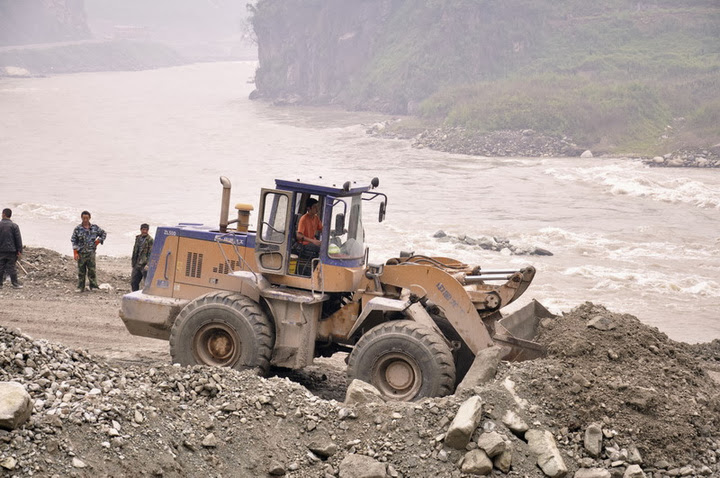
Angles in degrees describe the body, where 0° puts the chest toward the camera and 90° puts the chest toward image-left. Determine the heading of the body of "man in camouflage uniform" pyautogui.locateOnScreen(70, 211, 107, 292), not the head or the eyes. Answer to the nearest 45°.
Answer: approximately 0°

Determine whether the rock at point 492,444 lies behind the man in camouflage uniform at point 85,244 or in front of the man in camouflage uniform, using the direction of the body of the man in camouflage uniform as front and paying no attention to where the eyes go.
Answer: in front

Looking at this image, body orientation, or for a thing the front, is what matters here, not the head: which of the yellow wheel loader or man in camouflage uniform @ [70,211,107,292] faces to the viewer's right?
the yellow wheel loader

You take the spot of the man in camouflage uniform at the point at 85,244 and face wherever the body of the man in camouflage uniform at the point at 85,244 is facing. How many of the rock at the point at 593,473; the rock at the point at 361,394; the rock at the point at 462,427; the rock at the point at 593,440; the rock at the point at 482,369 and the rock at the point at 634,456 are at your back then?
0

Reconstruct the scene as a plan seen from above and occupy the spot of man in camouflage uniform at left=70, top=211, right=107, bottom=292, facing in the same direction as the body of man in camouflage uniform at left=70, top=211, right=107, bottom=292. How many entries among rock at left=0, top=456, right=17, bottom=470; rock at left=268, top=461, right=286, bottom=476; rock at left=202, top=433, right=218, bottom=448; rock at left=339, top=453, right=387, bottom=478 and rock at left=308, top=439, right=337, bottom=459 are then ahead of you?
5

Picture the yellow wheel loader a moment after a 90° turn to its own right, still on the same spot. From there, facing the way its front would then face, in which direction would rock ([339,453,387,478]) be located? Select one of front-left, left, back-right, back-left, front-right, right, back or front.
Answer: front

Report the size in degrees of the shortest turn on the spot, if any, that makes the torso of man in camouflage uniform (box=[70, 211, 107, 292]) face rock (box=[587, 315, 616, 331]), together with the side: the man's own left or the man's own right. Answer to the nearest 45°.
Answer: approximately 45° to the man's own left

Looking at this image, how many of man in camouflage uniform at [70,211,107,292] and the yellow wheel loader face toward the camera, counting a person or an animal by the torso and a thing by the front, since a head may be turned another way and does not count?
1

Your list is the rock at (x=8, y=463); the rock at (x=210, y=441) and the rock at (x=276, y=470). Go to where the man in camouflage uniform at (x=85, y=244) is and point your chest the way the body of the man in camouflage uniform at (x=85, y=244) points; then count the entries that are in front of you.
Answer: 3

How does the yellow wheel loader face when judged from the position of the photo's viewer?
facing to the right of the viewer

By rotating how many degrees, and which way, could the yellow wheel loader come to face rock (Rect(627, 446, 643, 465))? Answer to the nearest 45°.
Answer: approximately 45° to its right

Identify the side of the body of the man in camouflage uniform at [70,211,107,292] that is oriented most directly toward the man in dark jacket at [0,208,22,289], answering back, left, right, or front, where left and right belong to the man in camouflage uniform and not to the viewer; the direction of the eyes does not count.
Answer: right

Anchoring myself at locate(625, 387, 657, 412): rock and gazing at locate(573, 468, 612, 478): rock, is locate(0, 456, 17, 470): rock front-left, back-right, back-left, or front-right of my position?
front-right

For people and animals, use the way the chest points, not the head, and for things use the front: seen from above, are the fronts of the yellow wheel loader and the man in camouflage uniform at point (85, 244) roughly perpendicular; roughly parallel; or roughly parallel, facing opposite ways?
roughly perpendicular

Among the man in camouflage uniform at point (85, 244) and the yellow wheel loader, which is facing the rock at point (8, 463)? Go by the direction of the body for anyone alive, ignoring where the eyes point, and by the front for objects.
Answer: the man in camouflage uniform

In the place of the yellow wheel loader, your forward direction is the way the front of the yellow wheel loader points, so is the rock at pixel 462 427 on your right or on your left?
on your right

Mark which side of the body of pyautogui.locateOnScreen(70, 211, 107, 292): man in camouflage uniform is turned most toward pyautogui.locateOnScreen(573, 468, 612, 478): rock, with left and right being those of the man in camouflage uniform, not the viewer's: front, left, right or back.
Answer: front

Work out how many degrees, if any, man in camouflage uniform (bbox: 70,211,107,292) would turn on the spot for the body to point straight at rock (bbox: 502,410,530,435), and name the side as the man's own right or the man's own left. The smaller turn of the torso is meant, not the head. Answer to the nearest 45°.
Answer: approximately 45° to the man's own left

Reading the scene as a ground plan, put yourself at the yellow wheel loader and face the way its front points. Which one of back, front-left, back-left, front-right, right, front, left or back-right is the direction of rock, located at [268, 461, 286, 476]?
right

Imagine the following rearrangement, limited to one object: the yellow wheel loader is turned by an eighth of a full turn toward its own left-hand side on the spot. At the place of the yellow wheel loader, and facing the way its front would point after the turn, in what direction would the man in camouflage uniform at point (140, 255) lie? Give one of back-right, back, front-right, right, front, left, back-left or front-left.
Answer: left
